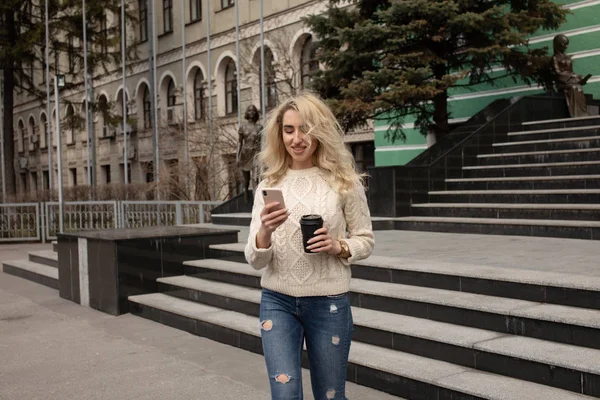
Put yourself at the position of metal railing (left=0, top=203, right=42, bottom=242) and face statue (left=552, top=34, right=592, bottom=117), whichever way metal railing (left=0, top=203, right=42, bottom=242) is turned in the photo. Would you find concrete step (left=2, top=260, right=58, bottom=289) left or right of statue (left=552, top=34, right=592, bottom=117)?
right

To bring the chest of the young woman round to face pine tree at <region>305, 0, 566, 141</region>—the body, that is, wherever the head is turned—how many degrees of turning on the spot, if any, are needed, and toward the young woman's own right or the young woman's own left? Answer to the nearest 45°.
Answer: approximately 180°

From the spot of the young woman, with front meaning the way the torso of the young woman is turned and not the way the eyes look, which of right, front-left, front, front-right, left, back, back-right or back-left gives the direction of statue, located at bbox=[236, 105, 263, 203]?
back

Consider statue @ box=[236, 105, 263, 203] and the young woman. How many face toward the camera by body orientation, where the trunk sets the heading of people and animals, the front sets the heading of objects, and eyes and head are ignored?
2

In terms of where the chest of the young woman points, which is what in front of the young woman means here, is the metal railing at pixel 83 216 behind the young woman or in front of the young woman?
behind

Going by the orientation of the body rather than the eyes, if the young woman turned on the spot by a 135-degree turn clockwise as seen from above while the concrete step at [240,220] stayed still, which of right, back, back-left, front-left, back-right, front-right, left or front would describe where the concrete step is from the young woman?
front-right

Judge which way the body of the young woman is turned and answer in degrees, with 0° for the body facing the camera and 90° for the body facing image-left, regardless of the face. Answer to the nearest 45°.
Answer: approximately 0°

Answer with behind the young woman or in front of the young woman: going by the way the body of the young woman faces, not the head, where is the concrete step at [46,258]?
behind

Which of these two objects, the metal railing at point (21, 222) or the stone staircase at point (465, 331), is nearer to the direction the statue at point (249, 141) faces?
the stone staircase
